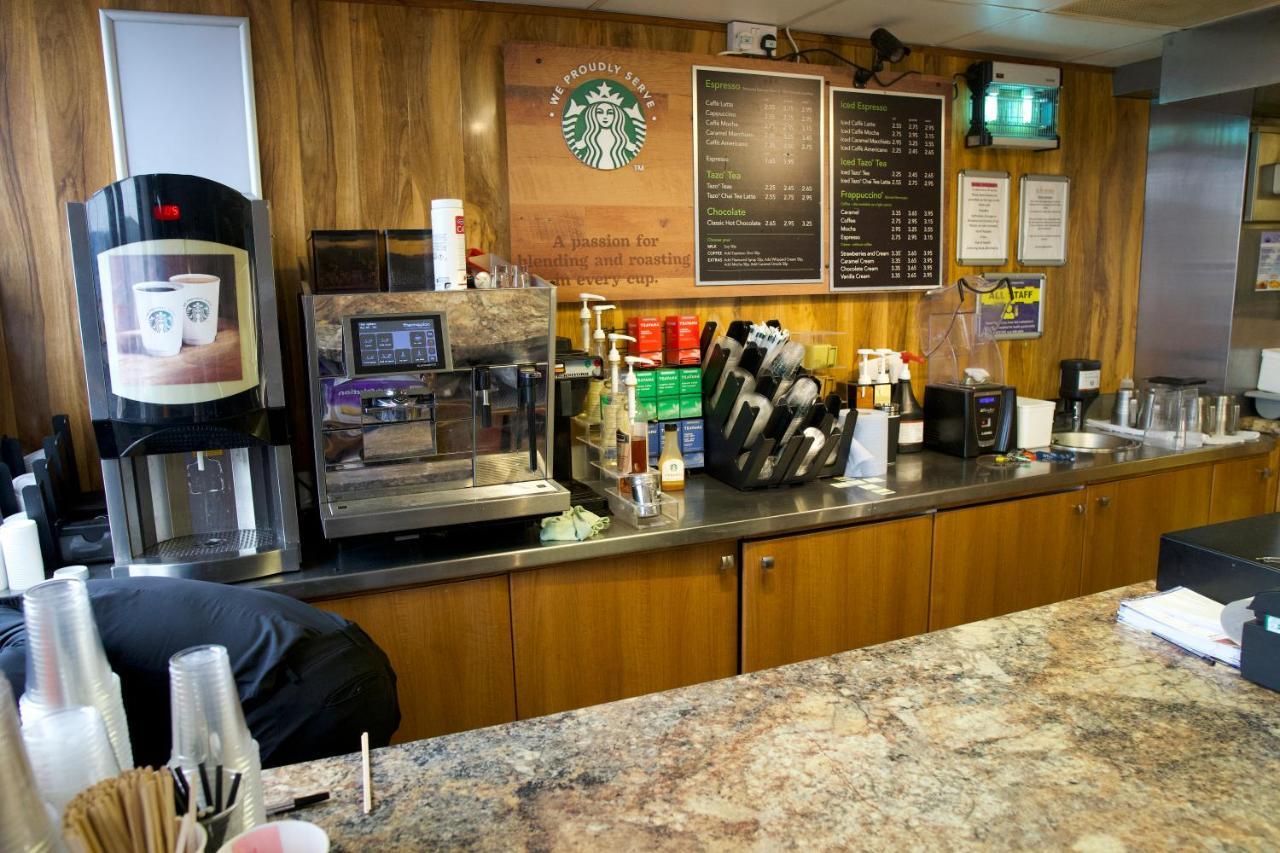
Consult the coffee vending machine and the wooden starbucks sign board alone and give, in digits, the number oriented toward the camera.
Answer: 2

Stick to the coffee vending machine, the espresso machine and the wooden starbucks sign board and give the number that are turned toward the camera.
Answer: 3

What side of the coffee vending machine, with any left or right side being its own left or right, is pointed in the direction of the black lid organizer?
left

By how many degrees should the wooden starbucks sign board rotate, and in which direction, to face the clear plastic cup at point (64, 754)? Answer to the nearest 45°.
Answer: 0° — it already faces it

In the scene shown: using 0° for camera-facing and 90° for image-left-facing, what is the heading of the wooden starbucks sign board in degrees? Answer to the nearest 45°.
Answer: approximately 0°

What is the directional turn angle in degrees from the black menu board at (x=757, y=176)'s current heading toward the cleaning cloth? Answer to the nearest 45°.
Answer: approximately 45° to its right

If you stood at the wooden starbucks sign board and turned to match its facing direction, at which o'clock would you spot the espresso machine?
The espresso machine is roughly at 1 o'clock from the wooden starbucks sign board.

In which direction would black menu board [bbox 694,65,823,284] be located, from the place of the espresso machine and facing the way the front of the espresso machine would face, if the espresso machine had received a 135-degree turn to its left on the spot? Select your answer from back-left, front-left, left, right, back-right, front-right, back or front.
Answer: front

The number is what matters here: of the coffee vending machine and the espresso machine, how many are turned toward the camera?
2

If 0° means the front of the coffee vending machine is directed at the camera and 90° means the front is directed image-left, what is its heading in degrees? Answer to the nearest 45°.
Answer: approximately 0°
